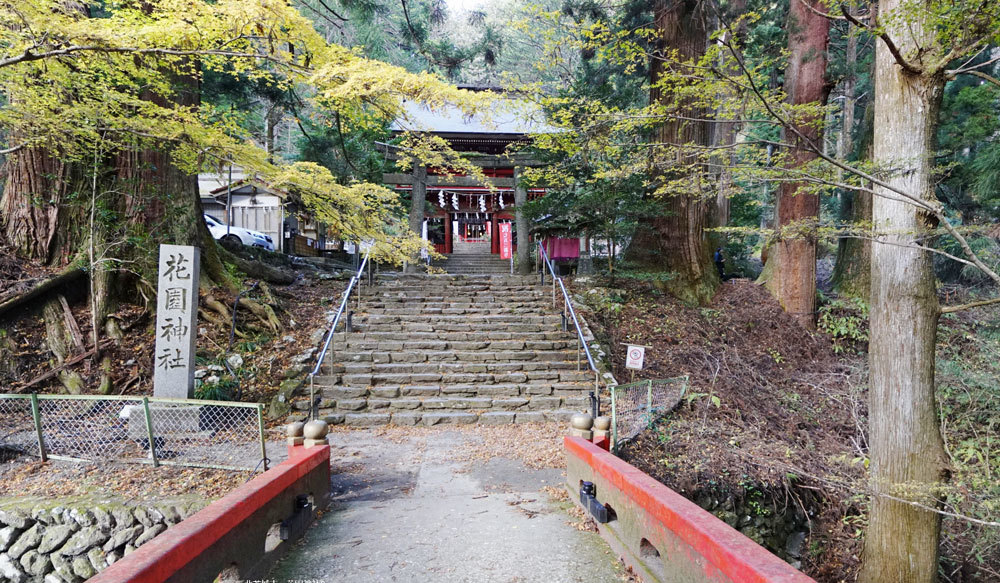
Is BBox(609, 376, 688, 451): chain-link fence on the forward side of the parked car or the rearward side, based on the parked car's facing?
on the forward side

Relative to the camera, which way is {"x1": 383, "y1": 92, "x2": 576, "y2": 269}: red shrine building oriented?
toward the camera

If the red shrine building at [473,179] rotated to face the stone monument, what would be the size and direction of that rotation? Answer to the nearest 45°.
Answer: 0° — it already faces it

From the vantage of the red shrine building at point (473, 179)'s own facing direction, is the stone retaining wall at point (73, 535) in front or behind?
in front

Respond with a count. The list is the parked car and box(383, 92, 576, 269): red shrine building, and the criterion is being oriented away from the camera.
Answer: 0

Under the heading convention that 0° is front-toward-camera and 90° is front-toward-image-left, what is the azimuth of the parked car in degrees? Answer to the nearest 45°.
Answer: approximately 315°

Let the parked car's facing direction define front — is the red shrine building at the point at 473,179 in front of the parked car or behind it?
in front

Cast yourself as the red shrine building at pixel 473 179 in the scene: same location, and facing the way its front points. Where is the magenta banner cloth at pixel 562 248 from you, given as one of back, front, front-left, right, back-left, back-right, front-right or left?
left

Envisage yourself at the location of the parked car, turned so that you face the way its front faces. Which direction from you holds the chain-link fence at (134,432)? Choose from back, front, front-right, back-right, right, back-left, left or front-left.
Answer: front-right

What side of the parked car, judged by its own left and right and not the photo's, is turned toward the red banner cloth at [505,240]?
front
